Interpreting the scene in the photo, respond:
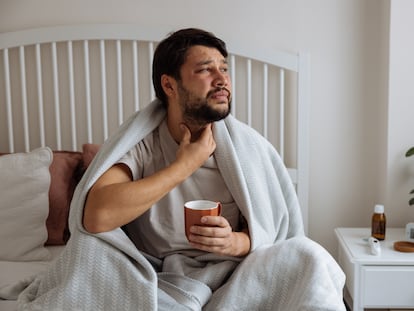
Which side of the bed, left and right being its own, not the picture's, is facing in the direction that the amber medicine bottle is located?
left

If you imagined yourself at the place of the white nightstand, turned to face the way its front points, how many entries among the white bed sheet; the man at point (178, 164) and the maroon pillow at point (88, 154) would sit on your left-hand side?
0

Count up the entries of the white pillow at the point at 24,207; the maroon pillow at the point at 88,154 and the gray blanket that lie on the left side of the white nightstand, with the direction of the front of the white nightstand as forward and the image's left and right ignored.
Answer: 0

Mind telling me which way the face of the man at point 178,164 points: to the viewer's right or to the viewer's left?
to the viewer's right

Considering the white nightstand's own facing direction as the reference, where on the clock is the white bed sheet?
The white bed sheet is roughly at 2 o'clock from the white nightstand.

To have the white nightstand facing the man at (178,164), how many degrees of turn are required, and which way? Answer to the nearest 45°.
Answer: approximately 45° to its right

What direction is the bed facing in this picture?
toward the camera

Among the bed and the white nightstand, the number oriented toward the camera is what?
2

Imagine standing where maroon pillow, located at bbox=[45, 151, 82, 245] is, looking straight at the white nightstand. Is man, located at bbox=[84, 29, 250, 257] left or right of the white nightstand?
right

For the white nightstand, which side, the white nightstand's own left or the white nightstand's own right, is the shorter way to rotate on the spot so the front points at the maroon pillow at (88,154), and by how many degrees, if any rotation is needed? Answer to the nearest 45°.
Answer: approximately 90° to the white nightstand's own right

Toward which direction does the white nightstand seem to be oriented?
toward the camera

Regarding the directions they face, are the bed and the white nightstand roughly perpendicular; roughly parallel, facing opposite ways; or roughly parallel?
roughly parallel

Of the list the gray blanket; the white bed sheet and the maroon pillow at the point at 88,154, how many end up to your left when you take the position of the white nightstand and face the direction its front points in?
0
